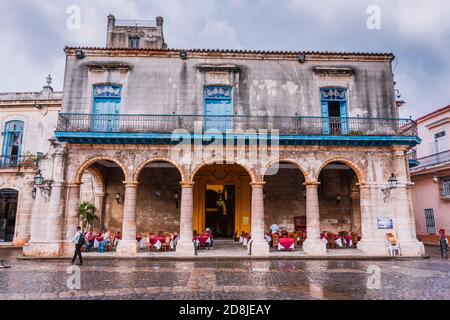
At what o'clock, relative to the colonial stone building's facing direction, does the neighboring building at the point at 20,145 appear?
The neighboring building is roughly at 4 o'clock from the colonial stone building.

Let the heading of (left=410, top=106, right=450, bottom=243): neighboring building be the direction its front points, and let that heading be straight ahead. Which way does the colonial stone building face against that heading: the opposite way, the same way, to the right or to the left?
to the left

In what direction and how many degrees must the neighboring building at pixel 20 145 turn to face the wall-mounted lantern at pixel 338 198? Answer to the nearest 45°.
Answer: approximately 45° to its left

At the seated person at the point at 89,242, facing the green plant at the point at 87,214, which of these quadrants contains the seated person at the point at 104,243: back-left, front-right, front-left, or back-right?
back-right

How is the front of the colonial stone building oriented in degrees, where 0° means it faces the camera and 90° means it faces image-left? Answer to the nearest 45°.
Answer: approximately 0°

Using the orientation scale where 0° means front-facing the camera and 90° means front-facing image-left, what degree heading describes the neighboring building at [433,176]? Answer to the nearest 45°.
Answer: approximately 45°
